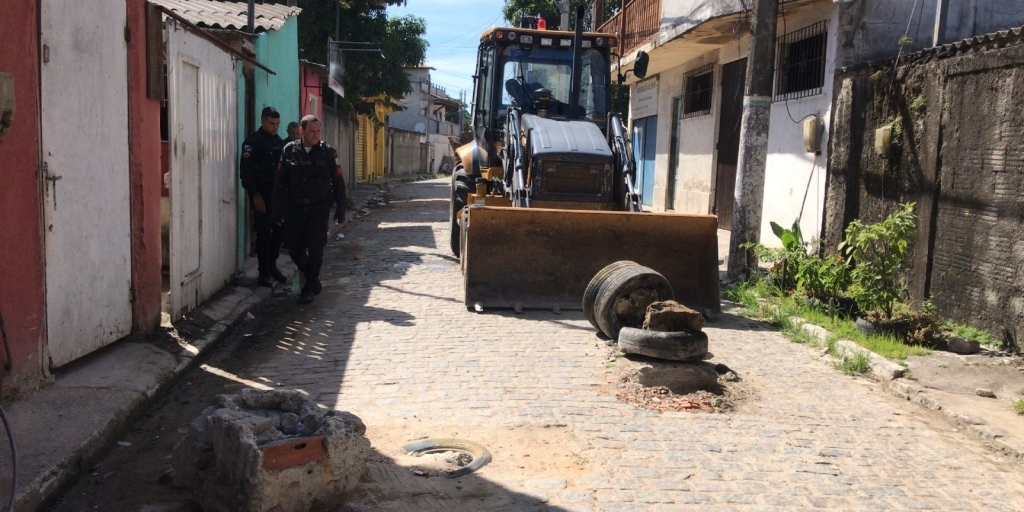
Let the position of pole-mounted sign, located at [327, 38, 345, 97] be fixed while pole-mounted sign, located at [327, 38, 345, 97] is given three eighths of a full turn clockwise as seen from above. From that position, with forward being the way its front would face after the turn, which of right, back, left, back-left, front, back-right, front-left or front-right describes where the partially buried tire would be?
left

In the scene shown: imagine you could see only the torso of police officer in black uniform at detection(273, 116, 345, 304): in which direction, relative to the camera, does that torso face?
toward the camera

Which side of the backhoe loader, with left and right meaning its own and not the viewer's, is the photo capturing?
front

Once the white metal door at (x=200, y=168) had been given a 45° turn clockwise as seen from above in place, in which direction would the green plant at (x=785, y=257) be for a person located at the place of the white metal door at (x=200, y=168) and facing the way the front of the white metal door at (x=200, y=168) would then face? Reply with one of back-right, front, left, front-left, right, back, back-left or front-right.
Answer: left

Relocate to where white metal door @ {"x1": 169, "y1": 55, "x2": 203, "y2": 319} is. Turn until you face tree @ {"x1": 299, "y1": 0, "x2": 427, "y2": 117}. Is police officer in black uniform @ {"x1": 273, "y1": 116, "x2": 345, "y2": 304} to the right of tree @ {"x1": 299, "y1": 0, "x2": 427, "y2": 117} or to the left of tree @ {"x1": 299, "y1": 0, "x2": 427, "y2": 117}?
right

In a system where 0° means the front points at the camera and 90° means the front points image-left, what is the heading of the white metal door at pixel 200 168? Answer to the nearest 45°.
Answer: approximately 315°

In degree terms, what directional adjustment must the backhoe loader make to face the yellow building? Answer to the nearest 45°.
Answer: approximately 180°

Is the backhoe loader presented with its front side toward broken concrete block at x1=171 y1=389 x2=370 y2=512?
yes

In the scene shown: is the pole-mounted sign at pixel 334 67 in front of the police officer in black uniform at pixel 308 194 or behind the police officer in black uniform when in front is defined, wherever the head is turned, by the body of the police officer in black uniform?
behind

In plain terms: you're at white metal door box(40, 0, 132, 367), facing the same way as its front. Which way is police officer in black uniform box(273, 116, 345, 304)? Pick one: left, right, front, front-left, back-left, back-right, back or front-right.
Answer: left

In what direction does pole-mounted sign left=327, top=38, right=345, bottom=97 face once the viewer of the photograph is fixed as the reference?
facing the viewer and to the right of the viewer

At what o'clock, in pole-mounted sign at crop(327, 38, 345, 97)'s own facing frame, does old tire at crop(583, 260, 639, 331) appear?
The old tire is roughly at 1 o'clock from the pole-mounted sign.

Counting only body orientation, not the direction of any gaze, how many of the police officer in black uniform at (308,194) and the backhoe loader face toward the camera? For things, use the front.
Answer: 2

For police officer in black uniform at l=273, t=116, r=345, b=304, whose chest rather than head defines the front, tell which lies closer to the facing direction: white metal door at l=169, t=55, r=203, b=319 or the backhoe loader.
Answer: the white metal door
